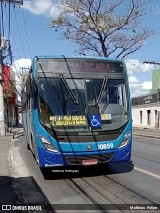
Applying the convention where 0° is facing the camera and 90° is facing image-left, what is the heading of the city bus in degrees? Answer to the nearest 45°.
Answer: approximately 0°
